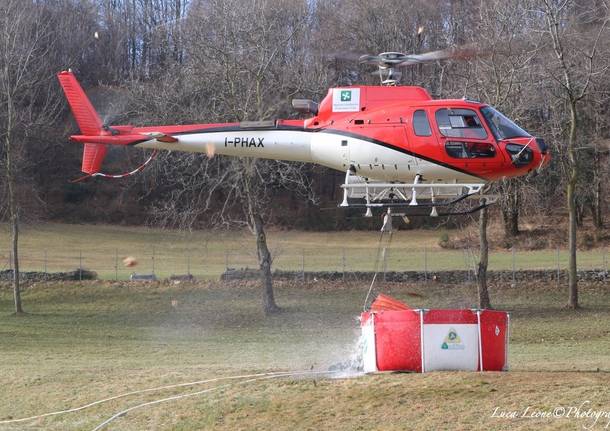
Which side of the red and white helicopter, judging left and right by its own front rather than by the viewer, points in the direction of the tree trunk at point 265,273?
left

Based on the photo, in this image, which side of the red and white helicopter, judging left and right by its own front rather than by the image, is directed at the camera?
right

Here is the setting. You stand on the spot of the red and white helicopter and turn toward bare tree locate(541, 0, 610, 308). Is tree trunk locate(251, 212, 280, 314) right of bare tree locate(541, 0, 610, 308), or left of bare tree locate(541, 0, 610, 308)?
left

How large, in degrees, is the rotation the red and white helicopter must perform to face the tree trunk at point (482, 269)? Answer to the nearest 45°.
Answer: approximately 90° to its left
